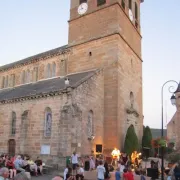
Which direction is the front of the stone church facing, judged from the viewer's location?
facing the viewer and to the right of the viewer
